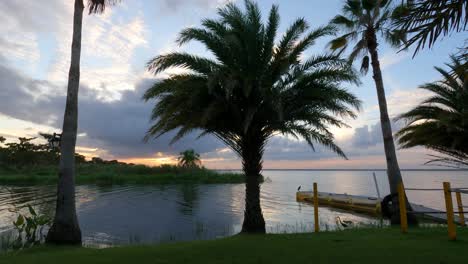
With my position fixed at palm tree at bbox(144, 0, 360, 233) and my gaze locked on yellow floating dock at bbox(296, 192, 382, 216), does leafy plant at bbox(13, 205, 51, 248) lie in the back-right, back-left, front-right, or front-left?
back-left
